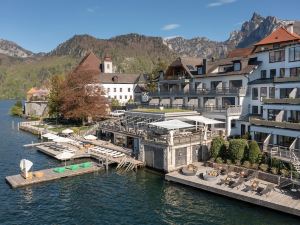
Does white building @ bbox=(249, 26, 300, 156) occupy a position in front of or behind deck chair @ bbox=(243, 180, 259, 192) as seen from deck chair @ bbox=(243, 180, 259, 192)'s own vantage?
behind

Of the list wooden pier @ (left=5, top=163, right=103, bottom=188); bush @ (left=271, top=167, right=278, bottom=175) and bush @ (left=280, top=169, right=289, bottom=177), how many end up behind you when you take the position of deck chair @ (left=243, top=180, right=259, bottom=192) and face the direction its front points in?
2

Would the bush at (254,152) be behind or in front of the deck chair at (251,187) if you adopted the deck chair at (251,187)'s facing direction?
behind

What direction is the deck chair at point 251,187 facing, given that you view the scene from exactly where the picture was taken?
facing the viewer and to the left of the viewer

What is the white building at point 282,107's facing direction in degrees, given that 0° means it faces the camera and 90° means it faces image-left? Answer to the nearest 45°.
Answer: approximately 45°

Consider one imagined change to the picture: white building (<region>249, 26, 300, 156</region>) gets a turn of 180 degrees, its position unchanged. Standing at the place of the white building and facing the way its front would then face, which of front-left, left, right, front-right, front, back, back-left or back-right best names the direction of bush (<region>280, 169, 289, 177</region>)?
back-right

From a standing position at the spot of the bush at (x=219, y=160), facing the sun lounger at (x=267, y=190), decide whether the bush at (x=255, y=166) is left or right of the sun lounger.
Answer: left

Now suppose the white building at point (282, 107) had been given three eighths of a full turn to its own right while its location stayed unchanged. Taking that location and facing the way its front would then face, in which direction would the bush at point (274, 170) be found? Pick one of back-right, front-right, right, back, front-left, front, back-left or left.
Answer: back

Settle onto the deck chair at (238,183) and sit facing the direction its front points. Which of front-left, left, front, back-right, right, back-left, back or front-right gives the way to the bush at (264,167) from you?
back

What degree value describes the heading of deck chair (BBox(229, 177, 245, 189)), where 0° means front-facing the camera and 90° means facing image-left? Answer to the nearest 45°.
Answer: approximately 45°

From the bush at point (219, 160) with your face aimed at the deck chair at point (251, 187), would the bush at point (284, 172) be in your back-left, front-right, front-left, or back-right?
front-left

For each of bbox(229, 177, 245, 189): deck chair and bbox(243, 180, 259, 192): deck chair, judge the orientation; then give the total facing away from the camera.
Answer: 0

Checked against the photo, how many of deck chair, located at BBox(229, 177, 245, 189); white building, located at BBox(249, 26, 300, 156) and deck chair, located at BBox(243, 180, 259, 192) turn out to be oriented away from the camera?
0

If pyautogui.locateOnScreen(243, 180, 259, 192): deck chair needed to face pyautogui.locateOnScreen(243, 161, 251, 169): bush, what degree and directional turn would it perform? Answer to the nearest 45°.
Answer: approximately 135° to its right

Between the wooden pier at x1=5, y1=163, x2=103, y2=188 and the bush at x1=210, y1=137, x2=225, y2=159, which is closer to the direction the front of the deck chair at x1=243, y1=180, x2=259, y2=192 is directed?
the wooden pier

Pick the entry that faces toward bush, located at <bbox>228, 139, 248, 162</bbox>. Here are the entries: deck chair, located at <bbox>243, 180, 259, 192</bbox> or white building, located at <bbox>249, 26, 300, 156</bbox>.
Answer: the white building

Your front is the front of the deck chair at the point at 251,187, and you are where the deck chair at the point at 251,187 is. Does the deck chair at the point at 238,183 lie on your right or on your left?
on your right
